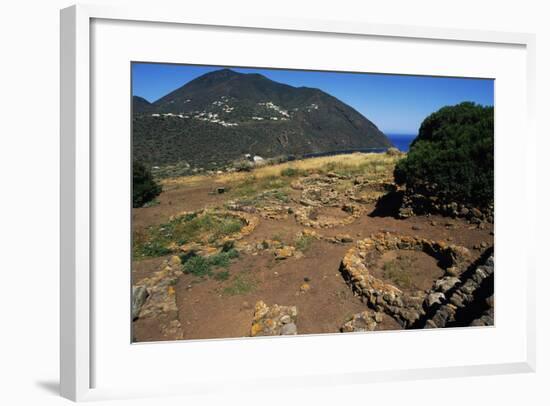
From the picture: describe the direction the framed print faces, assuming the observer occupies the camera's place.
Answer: facing the viewer and to the right of the viewer
